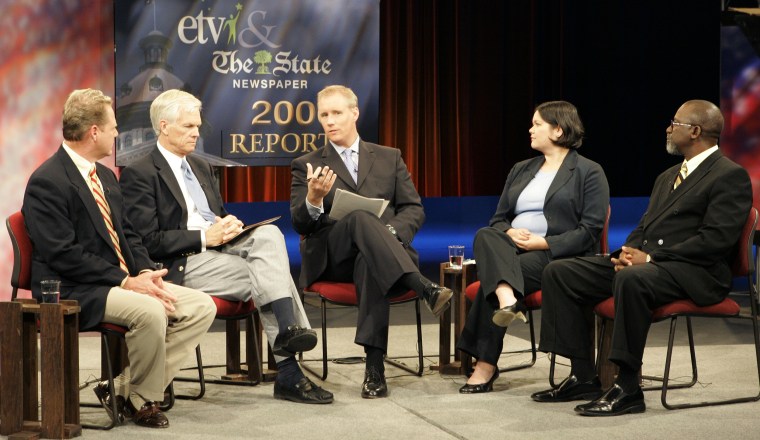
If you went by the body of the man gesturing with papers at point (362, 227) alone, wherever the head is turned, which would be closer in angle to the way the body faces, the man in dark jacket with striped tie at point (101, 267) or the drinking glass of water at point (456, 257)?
the man in dark jacket with striped tie

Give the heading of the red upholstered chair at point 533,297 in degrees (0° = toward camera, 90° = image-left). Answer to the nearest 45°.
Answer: approximately 45°

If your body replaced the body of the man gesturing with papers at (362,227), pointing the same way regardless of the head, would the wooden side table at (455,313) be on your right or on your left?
on your left

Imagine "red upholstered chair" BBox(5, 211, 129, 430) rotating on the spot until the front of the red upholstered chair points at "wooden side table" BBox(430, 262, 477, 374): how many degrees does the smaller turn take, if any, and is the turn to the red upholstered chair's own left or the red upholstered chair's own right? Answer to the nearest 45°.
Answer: approximately 45° to the red upholstered chair's own left

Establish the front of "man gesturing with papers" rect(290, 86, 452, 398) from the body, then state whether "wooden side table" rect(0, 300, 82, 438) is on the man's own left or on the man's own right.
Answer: on the man's own right

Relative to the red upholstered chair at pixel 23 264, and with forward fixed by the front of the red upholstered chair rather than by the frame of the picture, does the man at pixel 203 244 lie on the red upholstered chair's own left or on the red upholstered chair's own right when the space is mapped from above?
on the red upholstered chair's own left

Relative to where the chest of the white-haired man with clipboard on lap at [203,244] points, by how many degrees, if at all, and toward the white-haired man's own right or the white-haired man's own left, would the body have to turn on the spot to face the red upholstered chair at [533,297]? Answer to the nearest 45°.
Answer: approximately 45° to the white-haired man's own left
